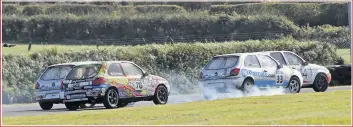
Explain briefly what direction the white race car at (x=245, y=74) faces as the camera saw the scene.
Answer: facing away from the viewer and to the right of the viewer

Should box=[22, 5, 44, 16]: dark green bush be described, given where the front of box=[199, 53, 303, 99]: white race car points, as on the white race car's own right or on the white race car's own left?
on the white race car's own left

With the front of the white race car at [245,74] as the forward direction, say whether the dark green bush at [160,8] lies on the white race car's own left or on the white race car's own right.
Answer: on the white race car's own left

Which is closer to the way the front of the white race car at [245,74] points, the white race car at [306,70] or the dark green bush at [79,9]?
the white race car

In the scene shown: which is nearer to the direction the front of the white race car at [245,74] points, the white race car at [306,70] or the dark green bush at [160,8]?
the white race car

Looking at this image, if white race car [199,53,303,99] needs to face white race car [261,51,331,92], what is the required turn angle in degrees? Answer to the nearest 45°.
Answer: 0° — it already faces it
